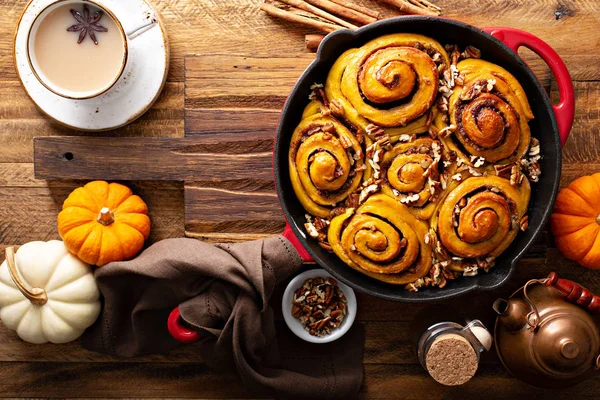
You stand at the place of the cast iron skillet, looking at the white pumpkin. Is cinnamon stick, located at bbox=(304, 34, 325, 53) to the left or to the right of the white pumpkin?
right

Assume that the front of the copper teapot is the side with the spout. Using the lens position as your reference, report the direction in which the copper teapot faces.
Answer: facing away from the viewer and to the left of the viewer
